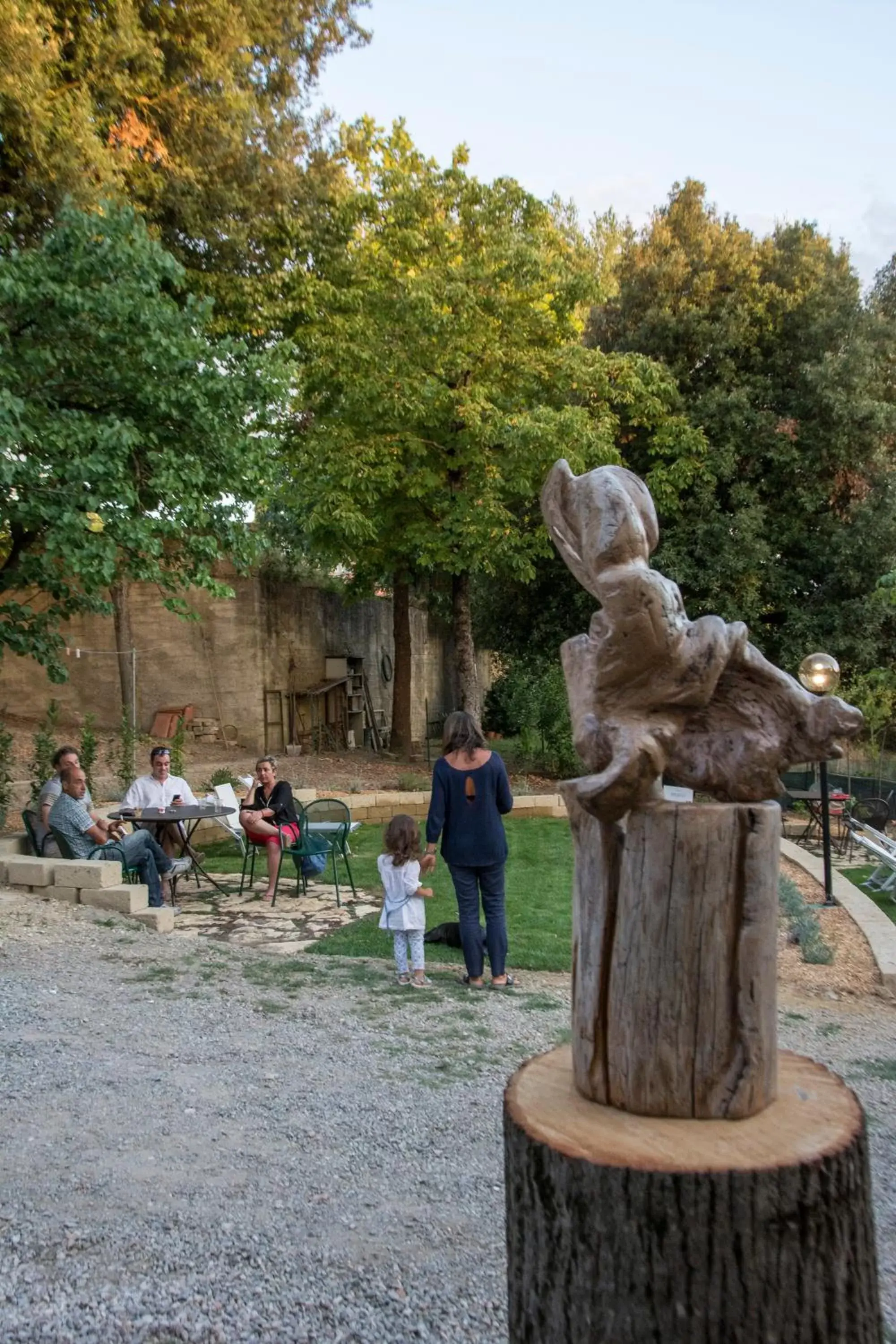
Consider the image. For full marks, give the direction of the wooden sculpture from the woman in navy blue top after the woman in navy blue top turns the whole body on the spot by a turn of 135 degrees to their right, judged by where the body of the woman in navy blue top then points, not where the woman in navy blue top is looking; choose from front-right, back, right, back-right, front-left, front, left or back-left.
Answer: front-right

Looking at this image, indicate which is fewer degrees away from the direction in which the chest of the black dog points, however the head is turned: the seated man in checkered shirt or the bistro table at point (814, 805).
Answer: the seated man in checkered shirt

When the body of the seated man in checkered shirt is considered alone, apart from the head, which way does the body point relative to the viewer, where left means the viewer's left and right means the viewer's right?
facing to the right of the viewer

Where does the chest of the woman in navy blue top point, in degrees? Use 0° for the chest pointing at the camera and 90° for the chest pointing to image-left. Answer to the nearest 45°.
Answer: approximately 180°

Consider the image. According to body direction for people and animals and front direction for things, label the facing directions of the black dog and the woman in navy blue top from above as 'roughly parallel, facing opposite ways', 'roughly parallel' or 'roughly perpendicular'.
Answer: roughly perpendicular

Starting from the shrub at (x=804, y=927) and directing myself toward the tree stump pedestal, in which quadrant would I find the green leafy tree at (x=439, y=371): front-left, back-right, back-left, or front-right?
back-right

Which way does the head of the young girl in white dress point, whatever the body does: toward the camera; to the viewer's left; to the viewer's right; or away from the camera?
away from the camera

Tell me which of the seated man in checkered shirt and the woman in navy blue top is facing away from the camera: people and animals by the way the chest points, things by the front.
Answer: the woman in navy blue top

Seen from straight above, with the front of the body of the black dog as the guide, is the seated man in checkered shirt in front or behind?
in front

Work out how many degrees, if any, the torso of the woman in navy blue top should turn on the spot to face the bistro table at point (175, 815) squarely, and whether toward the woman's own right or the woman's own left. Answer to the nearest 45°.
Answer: approximately 45° to the woman's own left

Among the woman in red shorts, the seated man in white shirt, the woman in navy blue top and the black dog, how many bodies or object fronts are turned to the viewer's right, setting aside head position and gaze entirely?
0

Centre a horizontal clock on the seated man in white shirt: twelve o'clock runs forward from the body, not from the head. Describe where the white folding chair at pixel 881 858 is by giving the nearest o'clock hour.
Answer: The white folding chair is roughly at 9 o'clock from the seated man in white shirt.

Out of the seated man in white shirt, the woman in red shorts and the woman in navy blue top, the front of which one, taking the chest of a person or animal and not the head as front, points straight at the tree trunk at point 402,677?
the woman in navy blue top

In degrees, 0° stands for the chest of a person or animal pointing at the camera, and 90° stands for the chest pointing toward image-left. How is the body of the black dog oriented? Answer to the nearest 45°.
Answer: approximately 90°

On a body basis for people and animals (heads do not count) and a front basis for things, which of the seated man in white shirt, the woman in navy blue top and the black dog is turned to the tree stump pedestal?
the seated man in white shirt

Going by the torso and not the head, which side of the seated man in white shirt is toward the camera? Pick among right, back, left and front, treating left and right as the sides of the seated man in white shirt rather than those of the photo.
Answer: front
